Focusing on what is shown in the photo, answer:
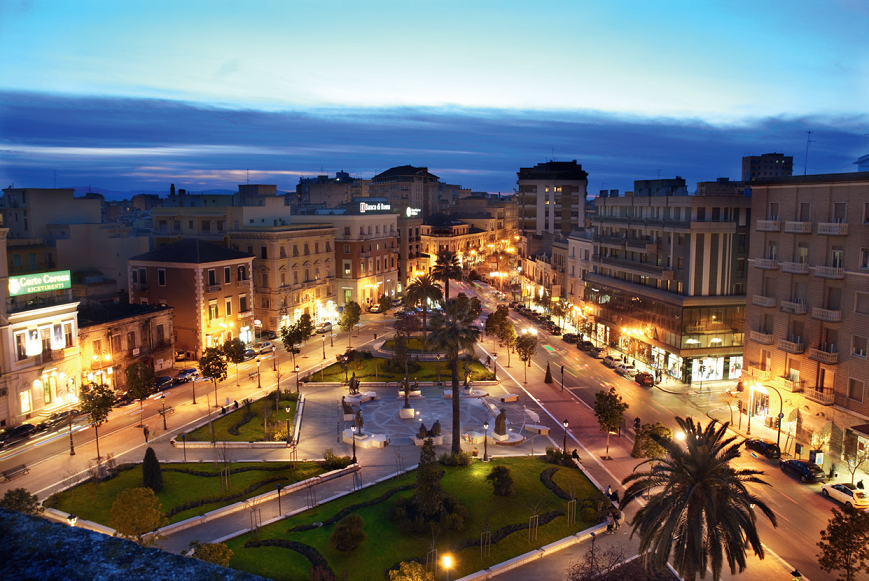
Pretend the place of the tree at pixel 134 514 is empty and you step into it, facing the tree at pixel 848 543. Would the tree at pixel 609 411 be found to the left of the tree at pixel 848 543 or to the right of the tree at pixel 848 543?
left

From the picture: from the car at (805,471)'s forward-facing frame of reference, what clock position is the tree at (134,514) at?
The tree is roughly at 9 o'clock from the car.

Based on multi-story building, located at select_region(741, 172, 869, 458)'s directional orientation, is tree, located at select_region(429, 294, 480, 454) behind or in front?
in front

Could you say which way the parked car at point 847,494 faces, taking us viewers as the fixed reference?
facing away from the viewer and to the left of the viewer

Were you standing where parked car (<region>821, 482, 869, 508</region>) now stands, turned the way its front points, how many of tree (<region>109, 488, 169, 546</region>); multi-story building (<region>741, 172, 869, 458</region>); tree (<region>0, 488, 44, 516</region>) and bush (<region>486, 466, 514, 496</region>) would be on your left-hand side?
3

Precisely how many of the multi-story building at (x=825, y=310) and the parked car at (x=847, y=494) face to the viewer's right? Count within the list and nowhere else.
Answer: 0

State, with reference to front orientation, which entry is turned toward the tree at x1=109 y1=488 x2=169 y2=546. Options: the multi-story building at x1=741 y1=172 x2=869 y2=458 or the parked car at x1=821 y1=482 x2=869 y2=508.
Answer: the multi-story building

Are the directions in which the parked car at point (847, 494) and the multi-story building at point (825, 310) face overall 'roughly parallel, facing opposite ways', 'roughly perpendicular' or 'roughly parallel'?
roughly perpendicular

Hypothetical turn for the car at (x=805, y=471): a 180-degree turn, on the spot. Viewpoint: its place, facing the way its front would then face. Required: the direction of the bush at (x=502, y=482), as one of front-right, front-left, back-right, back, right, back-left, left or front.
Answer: right

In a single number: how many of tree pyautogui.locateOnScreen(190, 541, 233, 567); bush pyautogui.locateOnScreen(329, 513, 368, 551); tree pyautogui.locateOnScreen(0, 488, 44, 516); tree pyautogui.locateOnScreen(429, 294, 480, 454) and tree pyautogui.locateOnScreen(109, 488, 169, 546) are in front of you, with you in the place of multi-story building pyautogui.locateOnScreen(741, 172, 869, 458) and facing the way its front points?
5

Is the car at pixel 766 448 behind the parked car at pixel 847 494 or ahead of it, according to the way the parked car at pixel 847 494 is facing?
ahead

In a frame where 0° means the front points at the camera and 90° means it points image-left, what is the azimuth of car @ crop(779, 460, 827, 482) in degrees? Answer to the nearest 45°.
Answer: approximately 135°

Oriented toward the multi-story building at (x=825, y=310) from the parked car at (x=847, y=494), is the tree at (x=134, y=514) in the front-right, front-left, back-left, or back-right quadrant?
back-left

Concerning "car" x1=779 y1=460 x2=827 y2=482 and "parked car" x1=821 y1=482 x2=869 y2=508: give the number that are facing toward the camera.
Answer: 0

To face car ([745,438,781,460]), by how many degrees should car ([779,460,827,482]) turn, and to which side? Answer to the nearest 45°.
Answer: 0° — it already faces it

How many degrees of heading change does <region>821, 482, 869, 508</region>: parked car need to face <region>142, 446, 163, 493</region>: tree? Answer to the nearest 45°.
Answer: approximately 90° to its left

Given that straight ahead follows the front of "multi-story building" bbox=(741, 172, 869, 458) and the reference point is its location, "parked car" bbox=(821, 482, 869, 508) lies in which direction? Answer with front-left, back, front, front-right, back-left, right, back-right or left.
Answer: front-left

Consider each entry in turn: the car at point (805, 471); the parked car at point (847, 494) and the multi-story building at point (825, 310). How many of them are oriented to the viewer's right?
0

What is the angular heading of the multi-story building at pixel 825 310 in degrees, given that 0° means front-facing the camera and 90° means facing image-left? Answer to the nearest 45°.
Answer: approximately 45°
